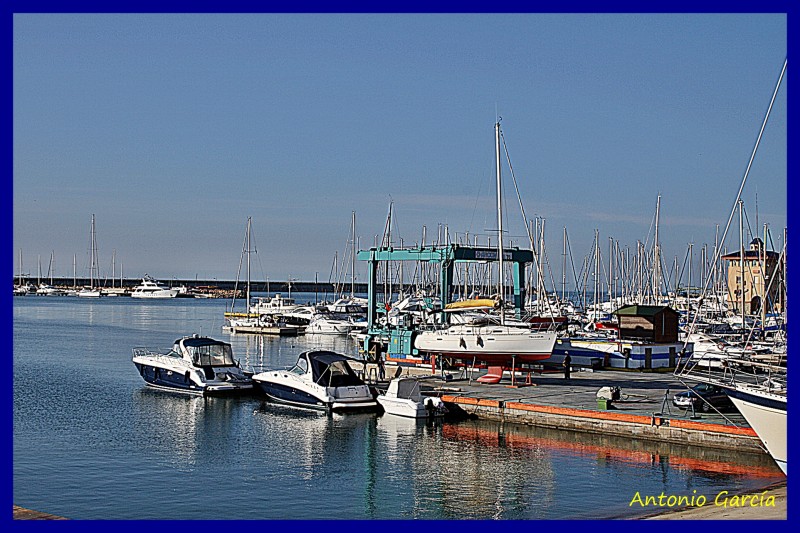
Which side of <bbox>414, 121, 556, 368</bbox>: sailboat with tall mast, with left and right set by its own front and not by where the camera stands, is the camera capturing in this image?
right

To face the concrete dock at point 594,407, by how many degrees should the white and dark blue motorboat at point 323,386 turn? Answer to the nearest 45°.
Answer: approximately 180°

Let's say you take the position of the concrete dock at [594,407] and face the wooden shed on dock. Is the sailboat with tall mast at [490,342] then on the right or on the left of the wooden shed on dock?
left

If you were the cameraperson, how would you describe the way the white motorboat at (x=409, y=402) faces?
facing away from the viewer and to the left of the viewer

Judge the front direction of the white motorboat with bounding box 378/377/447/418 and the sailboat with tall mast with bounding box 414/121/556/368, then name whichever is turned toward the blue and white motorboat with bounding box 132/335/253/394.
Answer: the white motorboat with bounding box 378/377/447/418

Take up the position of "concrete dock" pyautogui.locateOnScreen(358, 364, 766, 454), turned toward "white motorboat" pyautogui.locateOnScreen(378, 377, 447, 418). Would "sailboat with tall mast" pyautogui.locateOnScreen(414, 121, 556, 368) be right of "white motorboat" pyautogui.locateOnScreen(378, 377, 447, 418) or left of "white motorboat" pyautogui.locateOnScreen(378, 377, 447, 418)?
right

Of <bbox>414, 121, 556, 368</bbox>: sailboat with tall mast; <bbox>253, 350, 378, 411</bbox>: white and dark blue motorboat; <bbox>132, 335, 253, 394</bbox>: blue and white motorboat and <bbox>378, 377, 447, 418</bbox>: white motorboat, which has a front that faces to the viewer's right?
the sailboat with tall mast

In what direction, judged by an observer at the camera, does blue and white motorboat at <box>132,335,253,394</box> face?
facing away from the viewer and to the left of the viewer

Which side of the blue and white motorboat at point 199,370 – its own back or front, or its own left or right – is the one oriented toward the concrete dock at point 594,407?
back

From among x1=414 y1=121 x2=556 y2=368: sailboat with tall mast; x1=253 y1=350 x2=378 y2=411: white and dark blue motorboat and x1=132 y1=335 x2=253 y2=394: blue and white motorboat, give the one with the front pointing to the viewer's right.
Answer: the sailboat with tall mast
